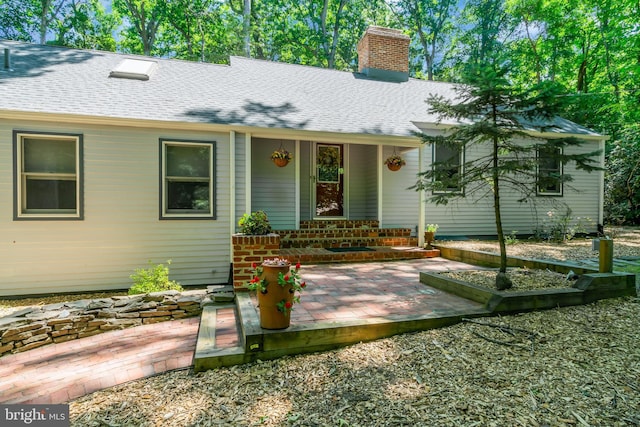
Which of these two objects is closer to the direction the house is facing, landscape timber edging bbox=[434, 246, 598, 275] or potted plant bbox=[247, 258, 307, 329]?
the potted plant

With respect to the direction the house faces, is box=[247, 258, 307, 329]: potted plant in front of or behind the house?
in front

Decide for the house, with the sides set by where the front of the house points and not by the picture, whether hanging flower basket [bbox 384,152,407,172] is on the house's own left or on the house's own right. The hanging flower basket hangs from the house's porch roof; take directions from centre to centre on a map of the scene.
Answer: on the house's own left

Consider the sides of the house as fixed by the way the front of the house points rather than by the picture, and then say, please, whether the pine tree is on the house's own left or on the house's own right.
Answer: on the house's own left

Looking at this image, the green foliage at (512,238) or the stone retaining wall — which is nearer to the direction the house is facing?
the stone retaining wall

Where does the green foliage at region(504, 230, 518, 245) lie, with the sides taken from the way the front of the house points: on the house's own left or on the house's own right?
on the house's own left

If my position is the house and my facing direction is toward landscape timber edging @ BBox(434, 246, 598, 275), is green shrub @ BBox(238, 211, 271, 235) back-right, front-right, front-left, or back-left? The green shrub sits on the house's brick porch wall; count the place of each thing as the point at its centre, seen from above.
front-right

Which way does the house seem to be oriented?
toward the camera

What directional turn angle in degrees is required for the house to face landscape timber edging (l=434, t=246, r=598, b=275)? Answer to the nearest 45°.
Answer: approximately 90° to its left

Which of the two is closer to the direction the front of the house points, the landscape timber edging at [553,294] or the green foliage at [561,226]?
the landscape timber edging
